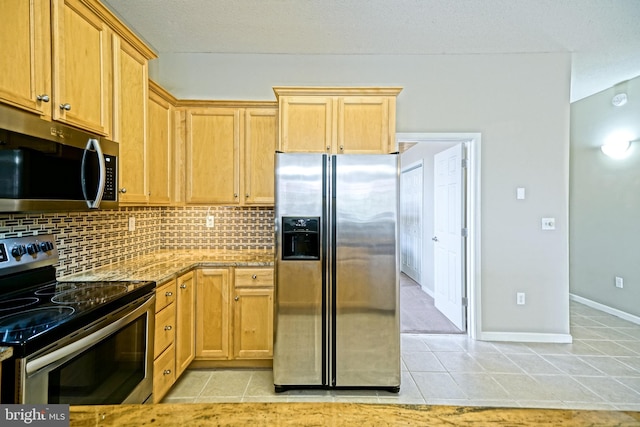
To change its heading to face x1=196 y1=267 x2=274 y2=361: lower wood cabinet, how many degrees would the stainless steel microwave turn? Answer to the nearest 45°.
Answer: approximately 90° to its left

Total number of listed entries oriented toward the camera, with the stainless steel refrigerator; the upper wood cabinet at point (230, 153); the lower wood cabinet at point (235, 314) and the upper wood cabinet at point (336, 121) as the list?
4

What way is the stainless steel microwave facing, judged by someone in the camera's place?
facing the viewer and to the right of the viewer

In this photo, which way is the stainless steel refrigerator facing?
toward the camera

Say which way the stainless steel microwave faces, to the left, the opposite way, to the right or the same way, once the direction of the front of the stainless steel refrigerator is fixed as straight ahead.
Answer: to the left

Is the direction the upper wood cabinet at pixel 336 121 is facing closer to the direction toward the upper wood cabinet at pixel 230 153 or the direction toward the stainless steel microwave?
the stainless steel microwave

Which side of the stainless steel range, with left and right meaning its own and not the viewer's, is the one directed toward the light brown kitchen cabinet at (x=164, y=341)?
left

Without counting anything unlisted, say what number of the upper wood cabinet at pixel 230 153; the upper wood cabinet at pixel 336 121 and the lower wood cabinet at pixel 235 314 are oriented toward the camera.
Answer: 3

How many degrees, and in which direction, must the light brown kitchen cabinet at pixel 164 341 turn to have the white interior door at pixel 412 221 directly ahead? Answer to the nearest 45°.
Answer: approximately 90° to its left

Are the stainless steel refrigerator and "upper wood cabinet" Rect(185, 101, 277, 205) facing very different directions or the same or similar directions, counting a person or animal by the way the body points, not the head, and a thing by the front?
same or similar directions

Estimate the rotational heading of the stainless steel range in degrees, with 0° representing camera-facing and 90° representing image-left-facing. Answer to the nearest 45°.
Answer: approximately 315°

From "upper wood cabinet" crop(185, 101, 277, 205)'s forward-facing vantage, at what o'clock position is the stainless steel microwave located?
The stainless steel microwave is roughly at 1 o'clock from the upper wood cabinet.

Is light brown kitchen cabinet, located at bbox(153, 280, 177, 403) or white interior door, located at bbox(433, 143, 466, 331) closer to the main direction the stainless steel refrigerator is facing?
the light brown kitchen cabinet
